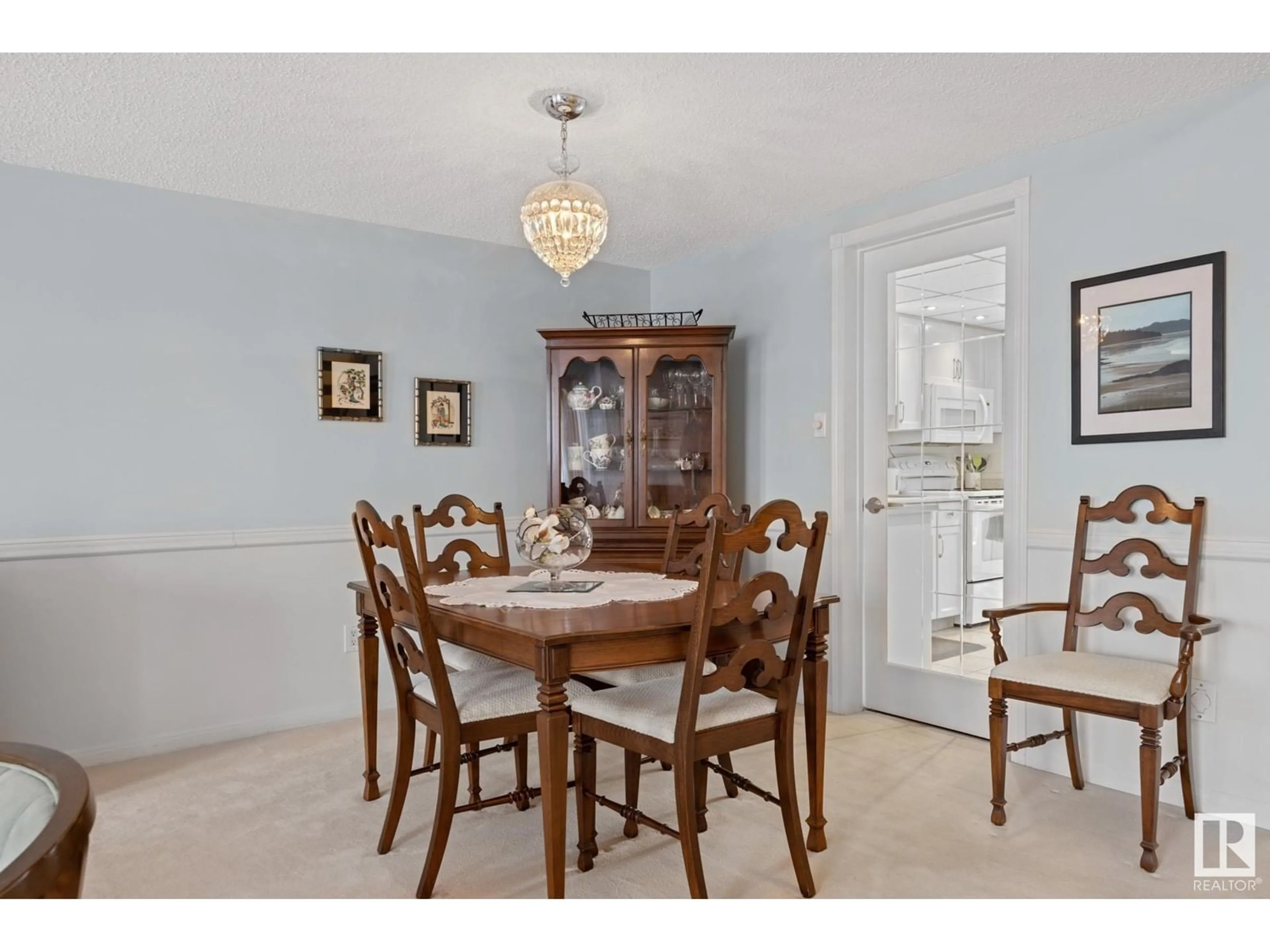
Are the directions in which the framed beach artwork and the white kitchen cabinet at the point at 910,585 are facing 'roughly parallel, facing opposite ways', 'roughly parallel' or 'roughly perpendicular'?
roughly perpendicular

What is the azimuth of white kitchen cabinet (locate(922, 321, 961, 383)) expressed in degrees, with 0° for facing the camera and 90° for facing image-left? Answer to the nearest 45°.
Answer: approximately 315°

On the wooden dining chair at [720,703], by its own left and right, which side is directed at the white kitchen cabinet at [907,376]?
right

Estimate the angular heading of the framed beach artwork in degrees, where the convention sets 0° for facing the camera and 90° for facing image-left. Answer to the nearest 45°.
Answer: approximately 45°

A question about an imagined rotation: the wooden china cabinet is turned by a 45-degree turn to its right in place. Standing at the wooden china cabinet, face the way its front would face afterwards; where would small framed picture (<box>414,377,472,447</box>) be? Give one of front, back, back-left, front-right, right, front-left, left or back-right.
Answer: front-right

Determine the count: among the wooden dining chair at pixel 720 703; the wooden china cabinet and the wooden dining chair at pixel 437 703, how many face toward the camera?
1

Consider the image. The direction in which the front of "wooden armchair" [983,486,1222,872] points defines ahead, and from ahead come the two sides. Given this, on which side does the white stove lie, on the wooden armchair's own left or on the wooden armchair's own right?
on the wooden armchair's own right

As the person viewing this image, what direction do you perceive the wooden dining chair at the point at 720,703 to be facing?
facing away from the viewer and to the left of the viewer

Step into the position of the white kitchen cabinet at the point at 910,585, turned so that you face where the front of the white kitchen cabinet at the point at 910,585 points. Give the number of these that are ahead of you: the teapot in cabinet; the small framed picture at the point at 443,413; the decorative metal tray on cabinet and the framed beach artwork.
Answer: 1

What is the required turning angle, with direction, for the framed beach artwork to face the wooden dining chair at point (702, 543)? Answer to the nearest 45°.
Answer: approximately 45° to its right

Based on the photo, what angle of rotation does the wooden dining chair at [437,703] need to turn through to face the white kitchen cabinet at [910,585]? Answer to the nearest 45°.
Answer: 0° — it already faces it

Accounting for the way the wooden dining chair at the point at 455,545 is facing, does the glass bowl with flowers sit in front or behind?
in front

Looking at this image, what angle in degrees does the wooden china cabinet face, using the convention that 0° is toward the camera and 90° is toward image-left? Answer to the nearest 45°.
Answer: approximately 0°
